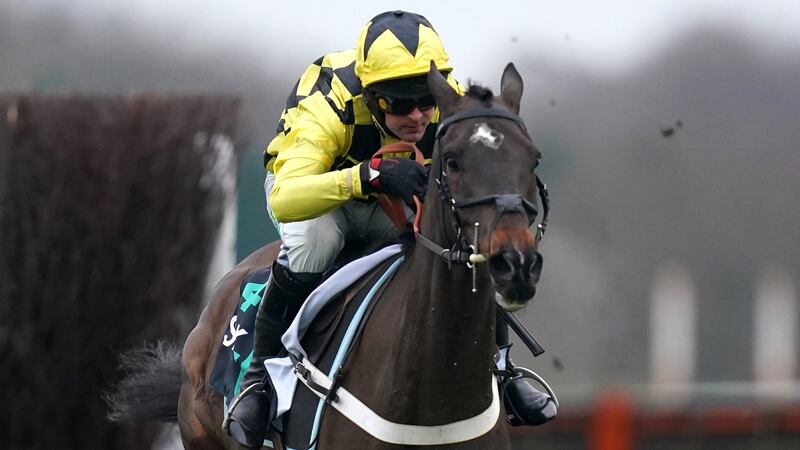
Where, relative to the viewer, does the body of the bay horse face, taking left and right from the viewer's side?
facing the viewer and to the right of the viewer

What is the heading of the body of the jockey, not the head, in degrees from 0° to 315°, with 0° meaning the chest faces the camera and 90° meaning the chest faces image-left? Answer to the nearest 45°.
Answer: approximately 315°
